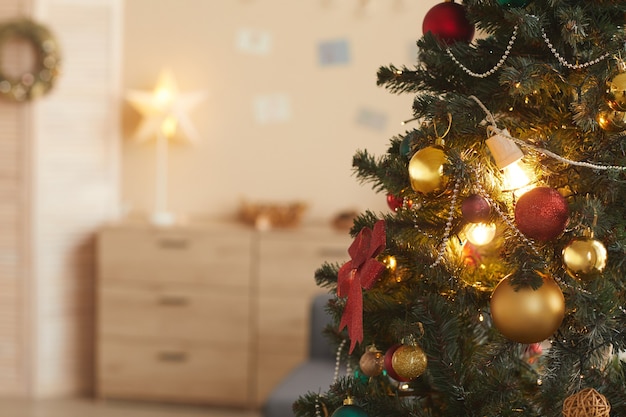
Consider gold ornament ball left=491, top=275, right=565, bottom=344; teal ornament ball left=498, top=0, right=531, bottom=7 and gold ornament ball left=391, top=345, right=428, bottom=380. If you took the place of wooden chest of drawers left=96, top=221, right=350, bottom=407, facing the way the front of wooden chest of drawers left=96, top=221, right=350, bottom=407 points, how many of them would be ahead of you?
3

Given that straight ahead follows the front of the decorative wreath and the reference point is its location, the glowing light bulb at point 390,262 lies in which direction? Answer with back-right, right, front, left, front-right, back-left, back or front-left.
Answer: front

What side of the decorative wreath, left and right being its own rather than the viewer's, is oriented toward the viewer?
front

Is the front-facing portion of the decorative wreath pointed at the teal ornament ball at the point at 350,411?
yes

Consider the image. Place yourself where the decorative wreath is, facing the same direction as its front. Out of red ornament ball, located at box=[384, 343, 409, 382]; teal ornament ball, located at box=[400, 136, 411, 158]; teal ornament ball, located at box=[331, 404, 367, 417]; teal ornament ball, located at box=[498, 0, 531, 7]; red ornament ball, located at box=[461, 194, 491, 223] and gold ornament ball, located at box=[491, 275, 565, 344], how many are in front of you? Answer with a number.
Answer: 6

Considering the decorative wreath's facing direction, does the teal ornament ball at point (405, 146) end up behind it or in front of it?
in front

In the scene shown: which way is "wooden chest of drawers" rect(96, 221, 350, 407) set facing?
toward the camera

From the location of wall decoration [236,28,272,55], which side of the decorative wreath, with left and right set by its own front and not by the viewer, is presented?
left

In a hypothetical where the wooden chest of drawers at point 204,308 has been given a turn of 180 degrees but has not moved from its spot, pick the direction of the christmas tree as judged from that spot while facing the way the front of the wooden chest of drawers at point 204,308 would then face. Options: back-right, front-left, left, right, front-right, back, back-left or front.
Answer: back

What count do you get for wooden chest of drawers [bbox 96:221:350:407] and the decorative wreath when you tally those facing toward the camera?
2

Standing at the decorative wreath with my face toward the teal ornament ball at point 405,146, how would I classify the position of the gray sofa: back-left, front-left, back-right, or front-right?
front-left

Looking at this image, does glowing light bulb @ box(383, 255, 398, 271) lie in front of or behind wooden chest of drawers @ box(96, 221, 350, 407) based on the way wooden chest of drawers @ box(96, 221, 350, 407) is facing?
in front

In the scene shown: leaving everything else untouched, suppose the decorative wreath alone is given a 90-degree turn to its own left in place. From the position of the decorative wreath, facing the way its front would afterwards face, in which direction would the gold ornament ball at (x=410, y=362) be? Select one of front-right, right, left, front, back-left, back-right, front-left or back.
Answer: right

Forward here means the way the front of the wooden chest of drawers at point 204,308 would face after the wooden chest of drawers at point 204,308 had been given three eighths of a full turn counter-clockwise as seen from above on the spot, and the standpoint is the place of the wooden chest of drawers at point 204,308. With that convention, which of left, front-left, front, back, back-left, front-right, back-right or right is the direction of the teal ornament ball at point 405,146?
back-right
